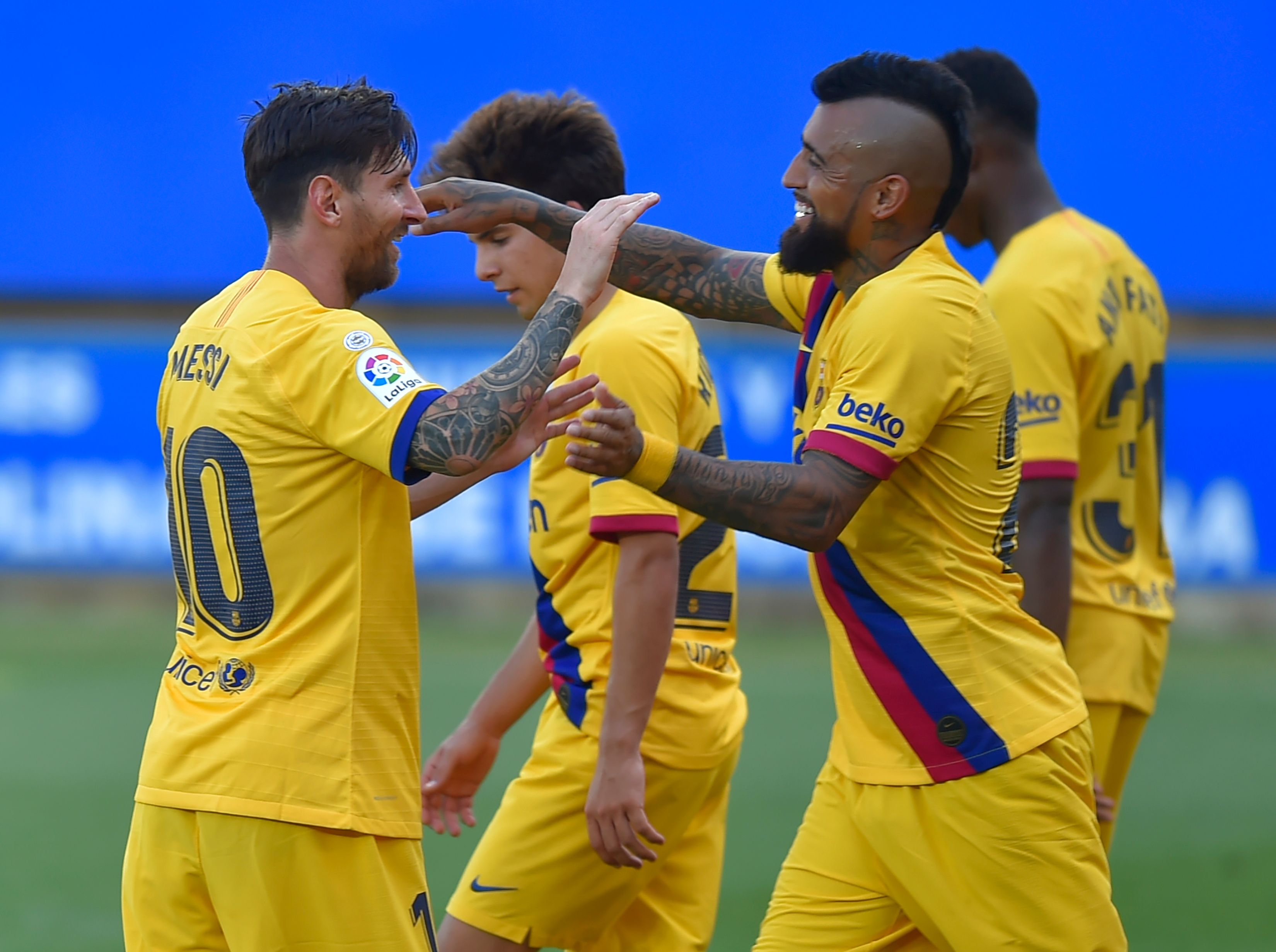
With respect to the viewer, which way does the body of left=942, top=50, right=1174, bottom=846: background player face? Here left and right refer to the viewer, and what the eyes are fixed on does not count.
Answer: facing away from the viewer and to the left of the viewer

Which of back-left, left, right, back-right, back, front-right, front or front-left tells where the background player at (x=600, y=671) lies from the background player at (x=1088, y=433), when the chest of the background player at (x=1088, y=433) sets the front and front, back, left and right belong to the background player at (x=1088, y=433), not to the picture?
left

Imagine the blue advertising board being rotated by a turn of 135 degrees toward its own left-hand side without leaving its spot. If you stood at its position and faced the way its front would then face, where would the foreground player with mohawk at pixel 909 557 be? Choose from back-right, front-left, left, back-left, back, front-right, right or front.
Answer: back-right

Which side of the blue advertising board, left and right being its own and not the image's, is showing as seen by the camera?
front

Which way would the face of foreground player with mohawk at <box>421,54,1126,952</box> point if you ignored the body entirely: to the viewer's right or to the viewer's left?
to the viewer's left

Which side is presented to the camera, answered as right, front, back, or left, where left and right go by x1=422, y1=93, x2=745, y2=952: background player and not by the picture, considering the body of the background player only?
left

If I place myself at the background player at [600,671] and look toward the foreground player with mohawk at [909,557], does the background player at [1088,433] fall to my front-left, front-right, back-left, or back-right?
front-left

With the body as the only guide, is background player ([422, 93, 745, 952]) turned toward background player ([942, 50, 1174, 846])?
no

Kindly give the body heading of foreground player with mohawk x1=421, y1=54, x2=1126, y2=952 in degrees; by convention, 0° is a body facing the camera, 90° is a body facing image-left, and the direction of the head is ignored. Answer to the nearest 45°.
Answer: approximately 90°

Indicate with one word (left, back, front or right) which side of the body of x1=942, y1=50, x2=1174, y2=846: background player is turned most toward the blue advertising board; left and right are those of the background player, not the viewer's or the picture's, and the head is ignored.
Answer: front

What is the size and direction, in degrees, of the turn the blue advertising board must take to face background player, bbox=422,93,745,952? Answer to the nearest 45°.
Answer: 0° — it already faces them

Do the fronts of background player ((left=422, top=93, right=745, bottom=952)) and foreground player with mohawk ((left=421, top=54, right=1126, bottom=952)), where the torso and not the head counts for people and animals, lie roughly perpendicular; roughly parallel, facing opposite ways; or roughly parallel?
roughly parallel

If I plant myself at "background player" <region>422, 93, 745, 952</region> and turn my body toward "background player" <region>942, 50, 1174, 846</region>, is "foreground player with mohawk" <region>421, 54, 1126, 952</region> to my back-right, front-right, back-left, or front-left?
front-right
